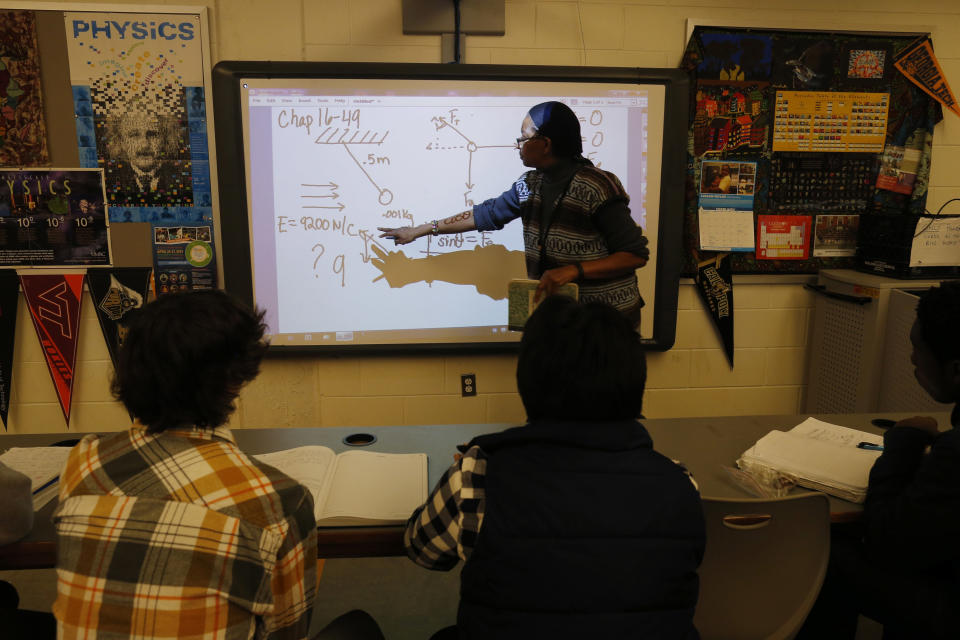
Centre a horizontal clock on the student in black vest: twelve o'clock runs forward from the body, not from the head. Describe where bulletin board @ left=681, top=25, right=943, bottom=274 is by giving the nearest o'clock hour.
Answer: The bulletin board is roughly at 1 o'clock from the student in black vest.

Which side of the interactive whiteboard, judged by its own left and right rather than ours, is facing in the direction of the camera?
front

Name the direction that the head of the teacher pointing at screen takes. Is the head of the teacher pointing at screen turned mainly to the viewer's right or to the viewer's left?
to the viewer's left

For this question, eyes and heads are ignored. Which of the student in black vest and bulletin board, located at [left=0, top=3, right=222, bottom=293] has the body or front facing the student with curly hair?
the bulletin board

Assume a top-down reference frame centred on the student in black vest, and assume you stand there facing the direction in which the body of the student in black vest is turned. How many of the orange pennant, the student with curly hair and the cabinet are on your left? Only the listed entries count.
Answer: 1

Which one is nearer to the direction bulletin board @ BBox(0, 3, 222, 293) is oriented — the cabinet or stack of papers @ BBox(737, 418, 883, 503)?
the stack of papers

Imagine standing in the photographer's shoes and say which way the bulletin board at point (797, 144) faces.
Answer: facing the viewer

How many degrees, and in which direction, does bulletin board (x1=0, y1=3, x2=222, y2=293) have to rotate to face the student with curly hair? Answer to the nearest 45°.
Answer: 0° — it already faces them

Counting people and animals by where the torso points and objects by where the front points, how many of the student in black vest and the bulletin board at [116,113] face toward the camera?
1

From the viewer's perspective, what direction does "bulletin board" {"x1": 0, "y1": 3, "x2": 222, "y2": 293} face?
toward the camera

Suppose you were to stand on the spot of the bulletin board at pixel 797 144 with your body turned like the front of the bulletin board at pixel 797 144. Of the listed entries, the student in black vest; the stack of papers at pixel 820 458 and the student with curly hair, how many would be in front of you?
3

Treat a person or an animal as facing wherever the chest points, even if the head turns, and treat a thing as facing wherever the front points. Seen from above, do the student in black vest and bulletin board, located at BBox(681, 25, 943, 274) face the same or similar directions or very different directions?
very different directions

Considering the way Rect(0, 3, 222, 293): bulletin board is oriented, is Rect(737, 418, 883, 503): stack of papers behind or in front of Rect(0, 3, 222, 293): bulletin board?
in front

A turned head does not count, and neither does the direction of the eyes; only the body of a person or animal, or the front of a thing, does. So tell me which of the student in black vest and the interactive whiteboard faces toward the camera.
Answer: the interactive whiteboard

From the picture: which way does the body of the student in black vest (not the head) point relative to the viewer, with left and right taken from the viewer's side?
facing away from the viewer

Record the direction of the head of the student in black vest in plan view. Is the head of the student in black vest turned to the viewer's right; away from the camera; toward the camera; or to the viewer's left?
away from the camera

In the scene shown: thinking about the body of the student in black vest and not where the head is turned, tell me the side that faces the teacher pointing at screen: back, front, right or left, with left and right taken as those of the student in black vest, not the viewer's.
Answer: front

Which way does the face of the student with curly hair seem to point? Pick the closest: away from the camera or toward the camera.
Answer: away from the camera

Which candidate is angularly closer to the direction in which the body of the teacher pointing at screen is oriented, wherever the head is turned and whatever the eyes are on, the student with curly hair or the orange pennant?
the student with curly hair

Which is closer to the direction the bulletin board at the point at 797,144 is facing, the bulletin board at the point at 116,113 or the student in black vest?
the student in black vest

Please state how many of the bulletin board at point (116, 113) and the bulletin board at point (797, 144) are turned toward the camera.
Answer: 2
